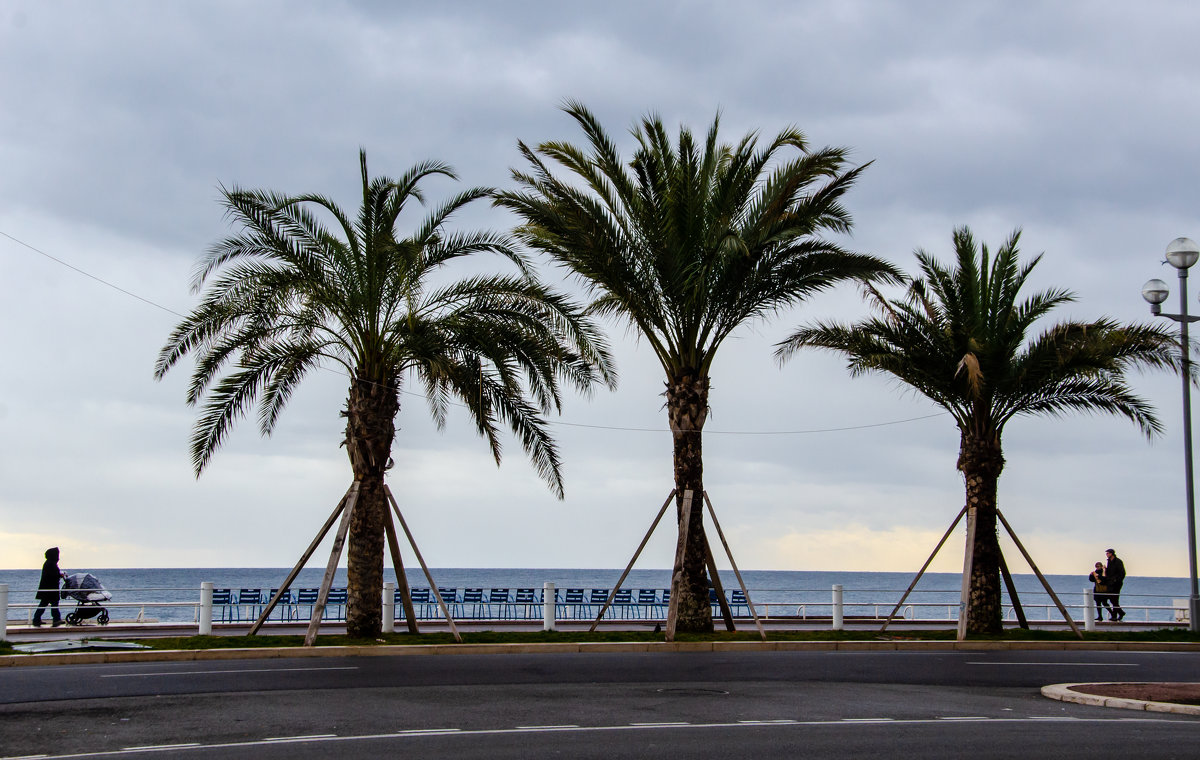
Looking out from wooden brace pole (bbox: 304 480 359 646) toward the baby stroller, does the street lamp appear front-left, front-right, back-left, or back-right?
back-right

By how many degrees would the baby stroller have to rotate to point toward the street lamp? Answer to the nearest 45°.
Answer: approximately 45° to its right

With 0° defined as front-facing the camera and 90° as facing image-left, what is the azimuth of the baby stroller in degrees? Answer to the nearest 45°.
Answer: approximately 270°

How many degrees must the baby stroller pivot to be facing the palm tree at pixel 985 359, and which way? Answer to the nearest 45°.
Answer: approximately 45° to its right

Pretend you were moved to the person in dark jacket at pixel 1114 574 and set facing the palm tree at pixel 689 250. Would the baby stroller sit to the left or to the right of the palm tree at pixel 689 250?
right

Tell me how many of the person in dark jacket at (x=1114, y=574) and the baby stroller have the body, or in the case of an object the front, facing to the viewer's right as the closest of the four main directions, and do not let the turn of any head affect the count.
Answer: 1
